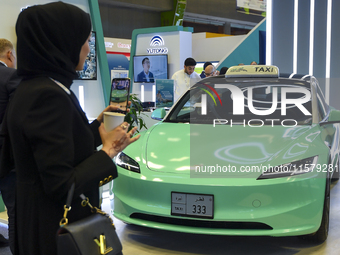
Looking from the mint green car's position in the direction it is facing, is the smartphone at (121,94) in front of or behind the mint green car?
in front

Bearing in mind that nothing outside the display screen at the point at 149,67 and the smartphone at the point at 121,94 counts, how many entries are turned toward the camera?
2

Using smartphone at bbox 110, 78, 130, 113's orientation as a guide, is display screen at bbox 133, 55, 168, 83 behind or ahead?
behind

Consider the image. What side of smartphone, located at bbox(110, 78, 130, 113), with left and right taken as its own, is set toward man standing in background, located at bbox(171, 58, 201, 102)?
back

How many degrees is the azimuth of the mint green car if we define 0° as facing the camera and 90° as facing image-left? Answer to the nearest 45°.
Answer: approximately 45°

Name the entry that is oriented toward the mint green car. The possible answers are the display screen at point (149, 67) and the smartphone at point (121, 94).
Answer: the display screen at point (149, 67)

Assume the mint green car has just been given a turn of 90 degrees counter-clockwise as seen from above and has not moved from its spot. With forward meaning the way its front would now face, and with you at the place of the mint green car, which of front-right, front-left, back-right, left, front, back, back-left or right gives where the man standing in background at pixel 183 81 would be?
back-left

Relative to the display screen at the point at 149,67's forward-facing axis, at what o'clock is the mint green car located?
The mint green car is roughly at 12 o'clock from the display screen.

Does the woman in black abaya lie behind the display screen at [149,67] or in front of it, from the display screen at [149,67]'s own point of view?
in front

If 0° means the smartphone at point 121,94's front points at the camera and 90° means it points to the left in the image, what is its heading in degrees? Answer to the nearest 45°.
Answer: approximately 0°
